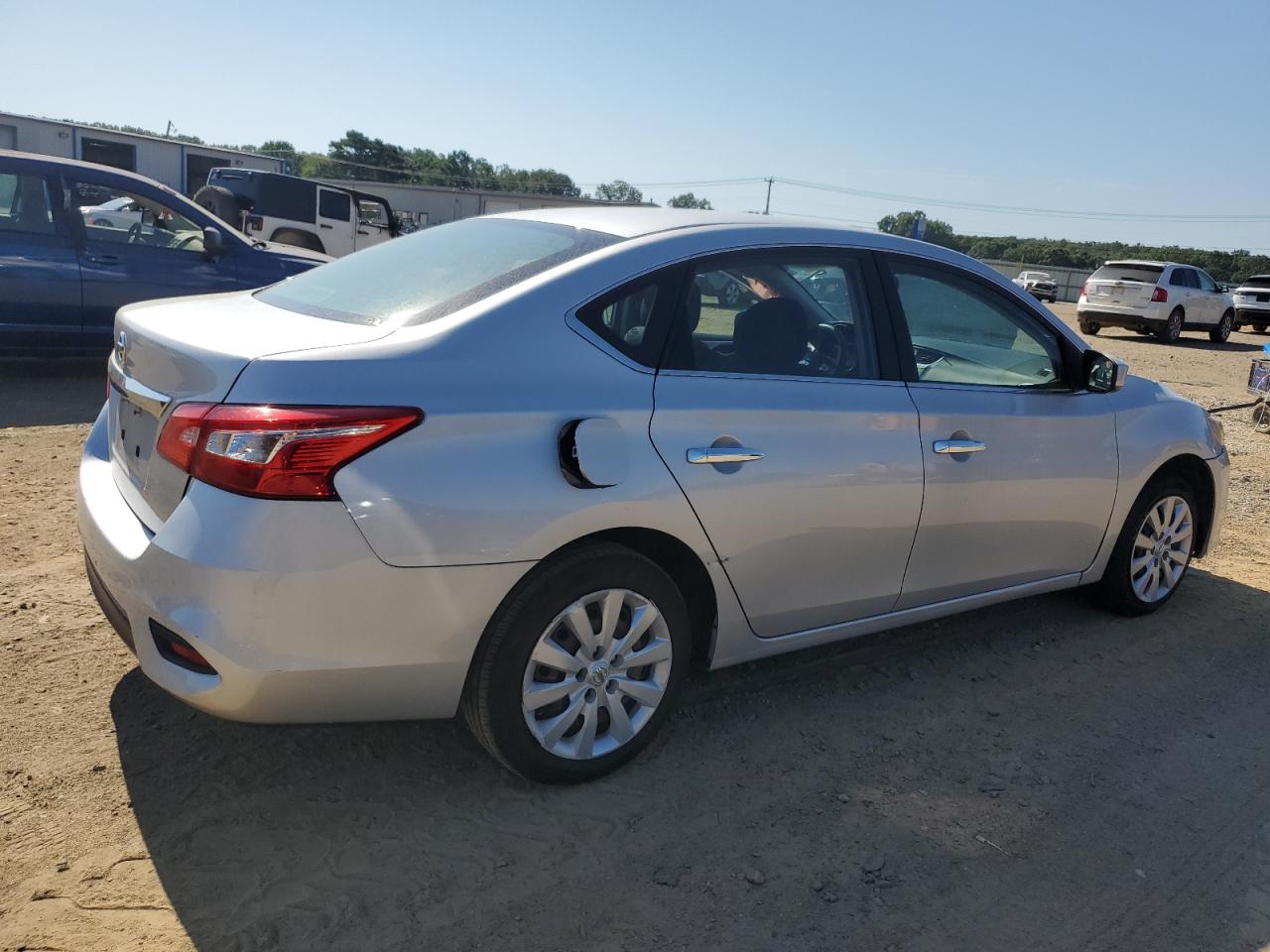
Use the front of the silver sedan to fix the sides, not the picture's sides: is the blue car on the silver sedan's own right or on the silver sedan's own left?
on the silver sedan's own left

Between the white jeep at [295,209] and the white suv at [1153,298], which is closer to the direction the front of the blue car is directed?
the white suv

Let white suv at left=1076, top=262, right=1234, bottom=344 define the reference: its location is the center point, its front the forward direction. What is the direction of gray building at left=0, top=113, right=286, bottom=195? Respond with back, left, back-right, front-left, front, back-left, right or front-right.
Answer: back-left

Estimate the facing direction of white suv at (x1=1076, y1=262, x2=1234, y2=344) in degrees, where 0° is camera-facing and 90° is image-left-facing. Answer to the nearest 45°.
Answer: approximately 225°

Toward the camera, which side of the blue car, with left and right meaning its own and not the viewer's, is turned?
right

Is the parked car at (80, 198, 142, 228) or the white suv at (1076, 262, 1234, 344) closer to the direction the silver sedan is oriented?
the white suv

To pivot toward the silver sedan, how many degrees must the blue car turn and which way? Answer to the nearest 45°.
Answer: approximately 90° to its right

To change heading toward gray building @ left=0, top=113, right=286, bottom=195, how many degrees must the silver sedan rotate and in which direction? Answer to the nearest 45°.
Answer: approximately 90° to its left

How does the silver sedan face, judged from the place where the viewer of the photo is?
facing away from the viewer and to the right of the viewer
